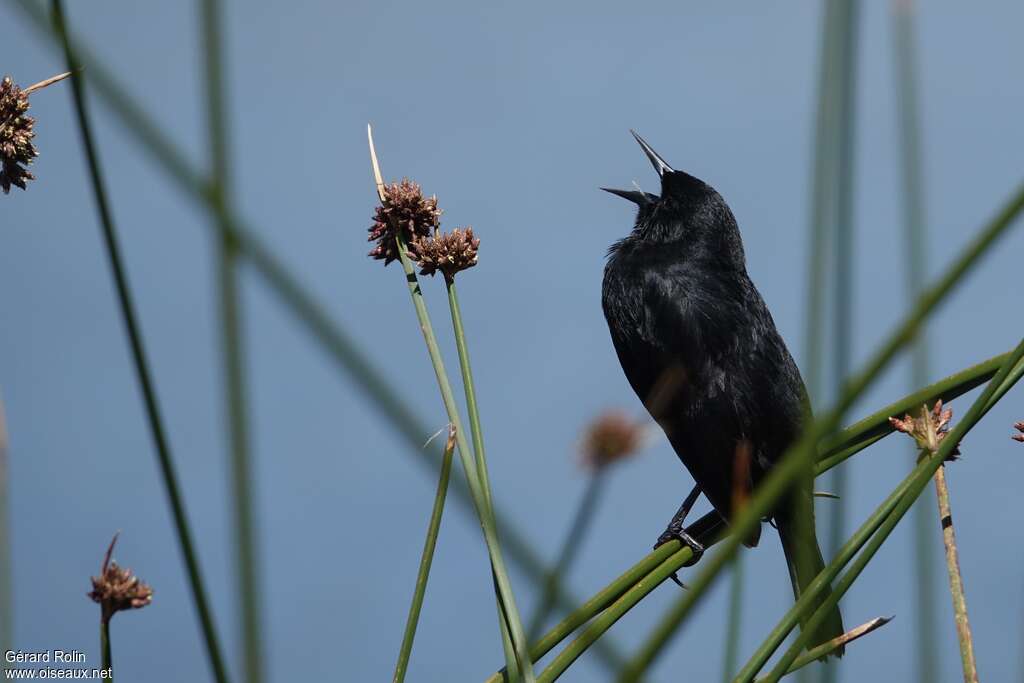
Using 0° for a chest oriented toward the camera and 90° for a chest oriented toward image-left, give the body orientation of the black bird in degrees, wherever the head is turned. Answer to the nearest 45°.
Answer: approximately 90°

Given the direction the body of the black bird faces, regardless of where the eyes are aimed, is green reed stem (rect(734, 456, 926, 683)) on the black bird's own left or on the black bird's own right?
on the black bird's own left

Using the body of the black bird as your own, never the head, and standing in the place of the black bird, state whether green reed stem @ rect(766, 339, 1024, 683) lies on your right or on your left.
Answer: on your left
